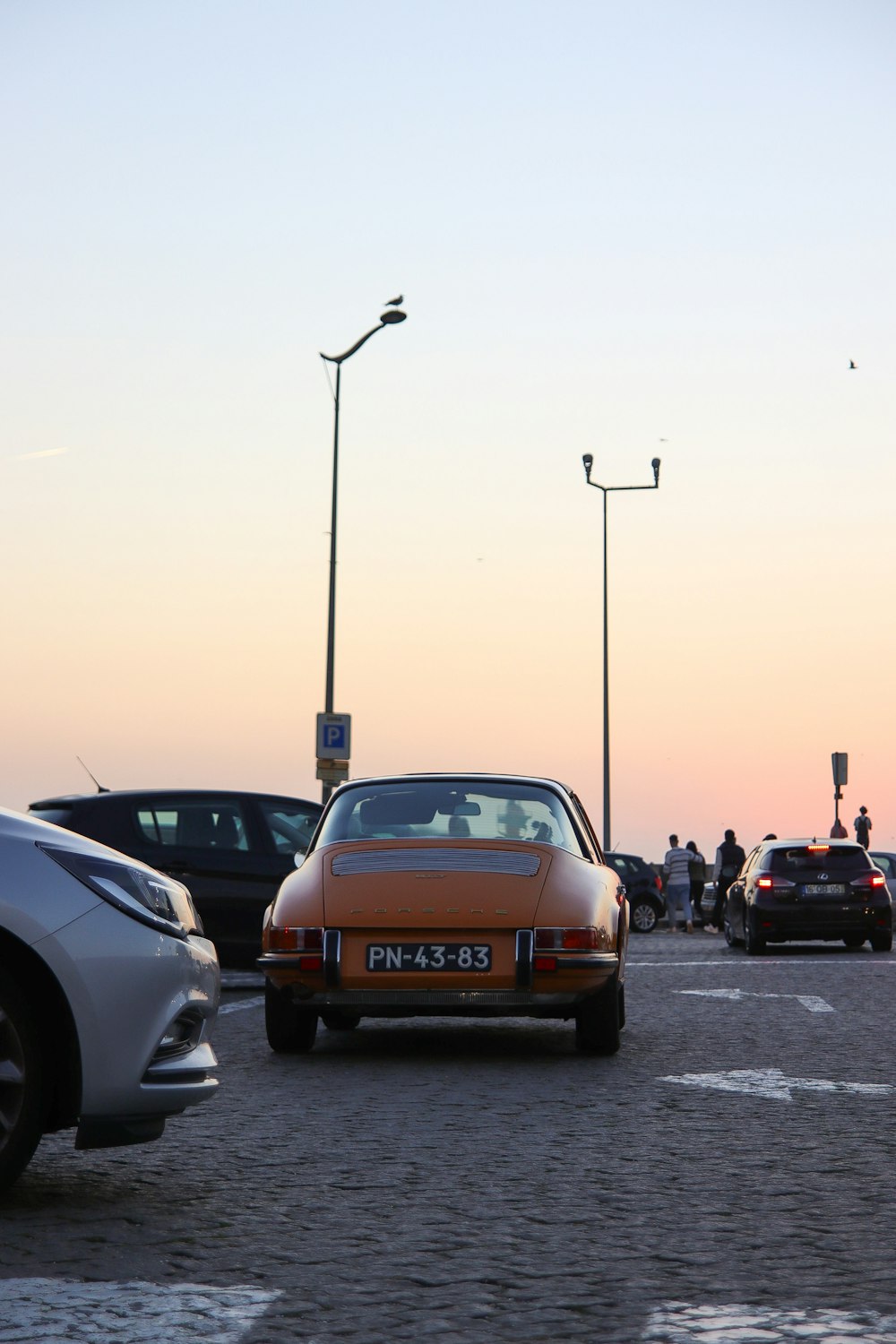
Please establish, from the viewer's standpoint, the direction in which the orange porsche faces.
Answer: facing away from the viewer

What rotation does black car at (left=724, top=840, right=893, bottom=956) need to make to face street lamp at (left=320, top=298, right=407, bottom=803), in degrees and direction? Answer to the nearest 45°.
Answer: approximately 45° to its left

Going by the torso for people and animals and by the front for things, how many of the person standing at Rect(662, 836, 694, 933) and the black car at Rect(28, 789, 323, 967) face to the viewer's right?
1

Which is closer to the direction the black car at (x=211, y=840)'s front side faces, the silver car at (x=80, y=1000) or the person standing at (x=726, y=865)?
the person standing

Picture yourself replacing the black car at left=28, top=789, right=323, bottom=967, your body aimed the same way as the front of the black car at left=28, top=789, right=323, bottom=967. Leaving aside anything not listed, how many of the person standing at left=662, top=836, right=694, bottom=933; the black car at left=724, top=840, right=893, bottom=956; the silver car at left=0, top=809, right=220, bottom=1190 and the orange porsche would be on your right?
2

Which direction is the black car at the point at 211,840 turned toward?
to the viewer's right

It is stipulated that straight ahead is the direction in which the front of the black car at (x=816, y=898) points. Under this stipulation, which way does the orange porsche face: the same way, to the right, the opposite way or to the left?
the same way

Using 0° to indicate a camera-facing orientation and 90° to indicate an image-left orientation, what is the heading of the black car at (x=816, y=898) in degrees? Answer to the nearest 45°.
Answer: approximately 180°

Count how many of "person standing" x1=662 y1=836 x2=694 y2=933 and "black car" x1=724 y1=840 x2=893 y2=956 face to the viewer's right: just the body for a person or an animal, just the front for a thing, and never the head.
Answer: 0

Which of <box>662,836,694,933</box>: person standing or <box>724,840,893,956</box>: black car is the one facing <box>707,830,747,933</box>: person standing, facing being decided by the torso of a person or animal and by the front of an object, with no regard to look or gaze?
the black car

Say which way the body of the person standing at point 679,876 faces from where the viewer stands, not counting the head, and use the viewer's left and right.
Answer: facing away from the viewer

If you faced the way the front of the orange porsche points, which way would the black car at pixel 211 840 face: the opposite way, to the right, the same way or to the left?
to the right

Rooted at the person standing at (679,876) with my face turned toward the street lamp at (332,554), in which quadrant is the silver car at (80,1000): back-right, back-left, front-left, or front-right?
front-left

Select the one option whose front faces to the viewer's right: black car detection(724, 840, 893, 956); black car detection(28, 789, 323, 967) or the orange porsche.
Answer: black car detection(28, 789, 323, 967)

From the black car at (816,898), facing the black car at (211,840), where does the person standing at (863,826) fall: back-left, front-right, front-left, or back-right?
back-right

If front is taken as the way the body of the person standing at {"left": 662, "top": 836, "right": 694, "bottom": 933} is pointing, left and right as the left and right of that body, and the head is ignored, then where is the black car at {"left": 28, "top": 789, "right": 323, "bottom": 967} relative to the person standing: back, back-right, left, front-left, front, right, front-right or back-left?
back

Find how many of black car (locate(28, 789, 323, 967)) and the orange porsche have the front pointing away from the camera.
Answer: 1
